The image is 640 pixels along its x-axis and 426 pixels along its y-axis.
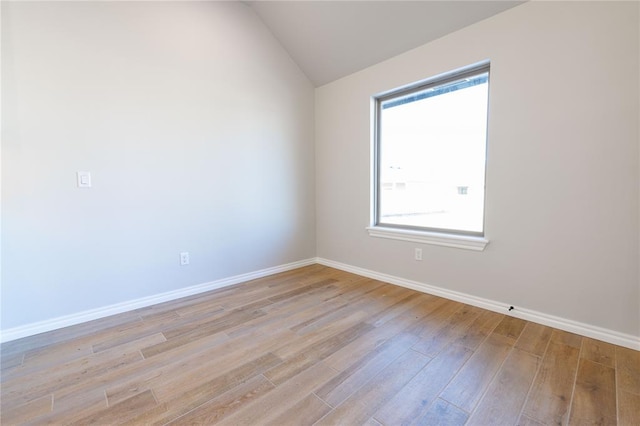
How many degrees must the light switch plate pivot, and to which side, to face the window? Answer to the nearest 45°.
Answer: approximately 45° to its left

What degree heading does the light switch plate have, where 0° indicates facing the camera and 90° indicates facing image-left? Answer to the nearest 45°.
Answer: approximately 0°
